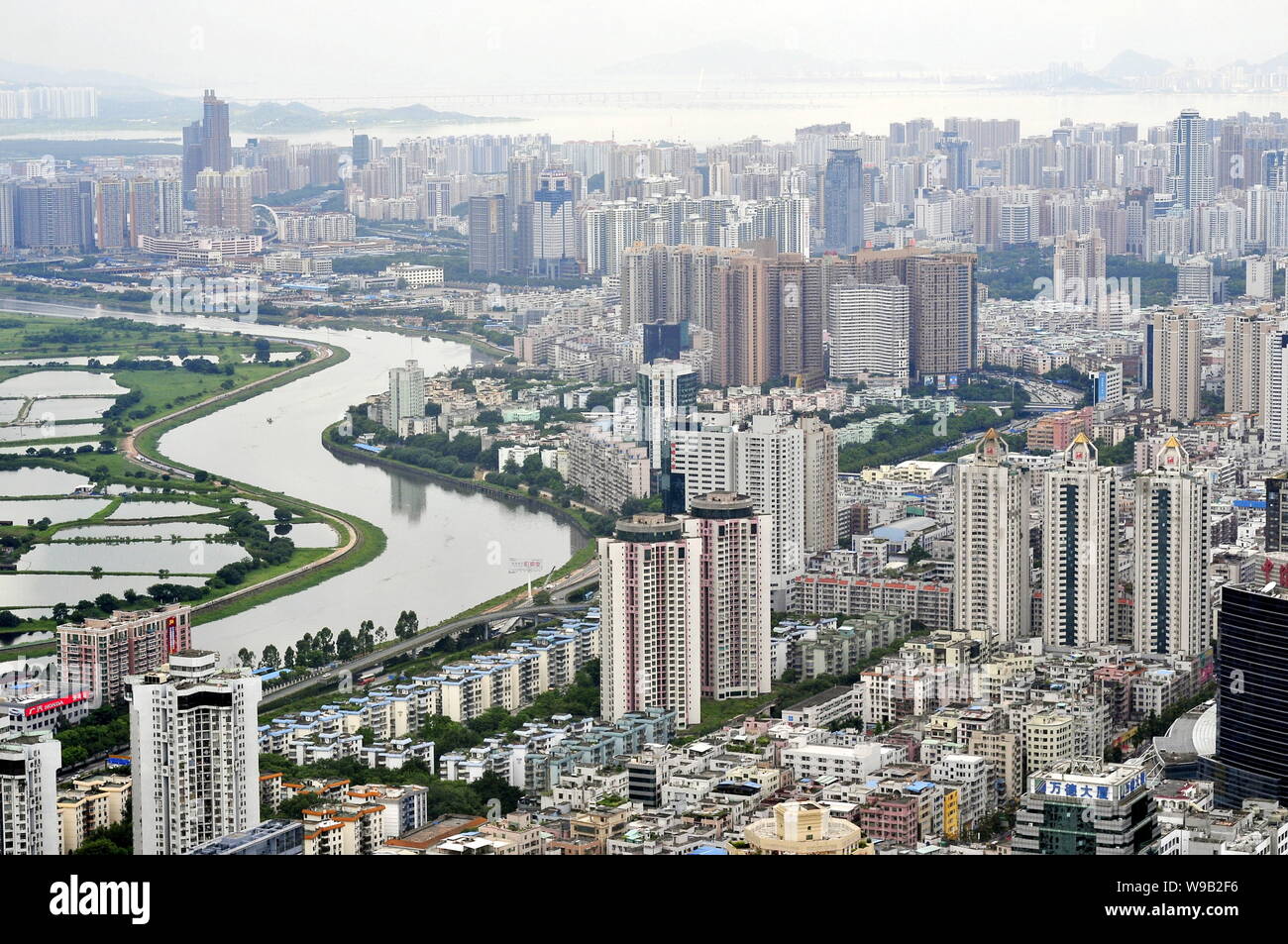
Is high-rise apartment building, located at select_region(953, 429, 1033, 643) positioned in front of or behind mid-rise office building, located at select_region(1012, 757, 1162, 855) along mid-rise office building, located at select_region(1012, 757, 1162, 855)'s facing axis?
behind

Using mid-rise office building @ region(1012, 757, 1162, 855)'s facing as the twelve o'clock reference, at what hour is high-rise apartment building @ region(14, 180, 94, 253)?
The high-rise apartment building is roughly at 5 o'clock from the mid-rise office building.

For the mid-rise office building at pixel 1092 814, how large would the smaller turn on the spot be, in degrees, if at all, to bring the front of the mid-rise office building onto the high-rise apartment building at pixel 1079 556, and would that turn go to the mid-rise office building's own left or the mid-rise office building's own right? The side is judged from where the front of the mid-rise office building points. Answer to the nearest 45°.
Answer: approximately 180°

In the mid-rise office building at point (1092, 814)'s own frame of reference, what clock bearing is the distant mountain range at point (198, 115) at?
The distant mountain range is roughly at 5 o'clock from the mid-rise office building.

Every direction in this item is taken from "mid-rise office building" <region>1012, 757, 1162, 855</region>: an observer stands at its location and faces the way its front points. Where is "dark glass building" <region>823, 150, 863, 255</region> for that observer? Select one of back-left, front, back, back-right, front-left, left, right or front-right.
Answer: back

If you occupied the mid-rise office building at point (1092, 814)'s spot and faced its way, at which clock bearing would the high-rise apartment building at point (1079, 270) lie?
The high-rise apartment building is roughly at 6 o'clock from the mid-rise office building.

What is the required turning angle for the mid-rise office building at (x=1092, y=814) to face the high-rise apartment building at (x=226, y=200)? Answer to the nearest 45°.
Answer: approximately 135° to its right

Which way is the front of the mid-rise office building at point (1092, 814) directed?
toward the camera

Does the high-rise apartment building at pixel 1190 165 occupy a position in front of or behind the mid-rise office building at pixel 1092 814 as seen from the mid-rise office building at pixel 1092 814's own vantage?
behind

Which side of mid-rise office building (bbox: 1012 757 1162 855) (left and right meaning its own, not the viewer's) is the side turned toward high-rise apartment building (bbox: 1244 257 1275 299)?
back

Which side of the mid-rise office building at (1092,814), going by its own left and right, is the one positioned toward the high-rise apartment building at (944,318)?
back

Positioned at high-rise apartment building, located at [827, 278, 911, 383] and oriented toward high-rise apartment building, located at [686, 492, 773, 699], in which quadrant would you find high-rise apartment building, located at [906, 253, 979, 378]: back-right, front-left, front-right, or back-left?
back-left

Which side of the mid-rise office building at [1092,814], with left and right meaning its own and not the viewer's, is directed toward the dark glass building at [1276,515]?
back
